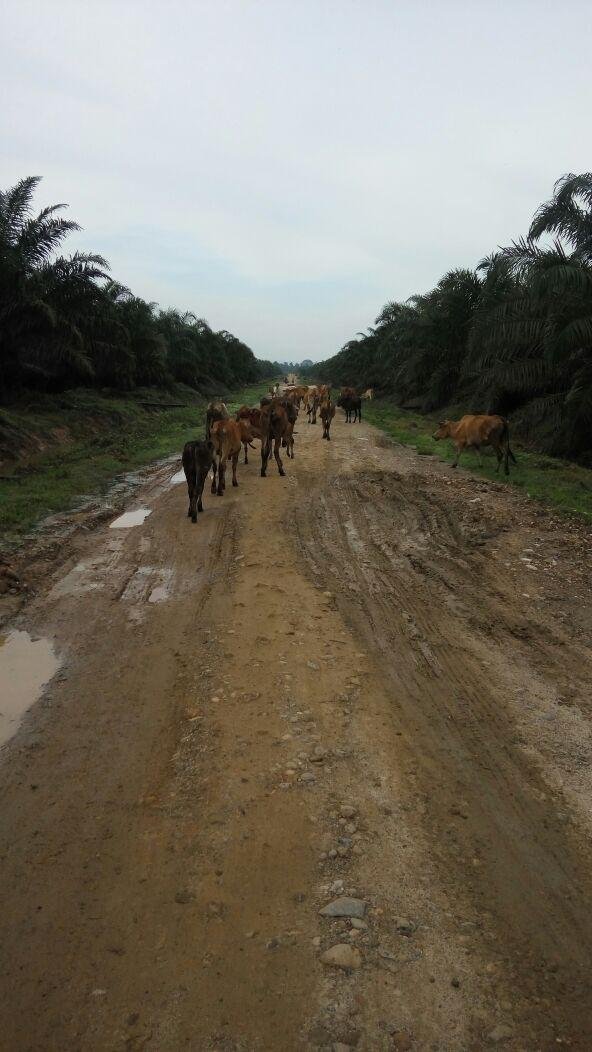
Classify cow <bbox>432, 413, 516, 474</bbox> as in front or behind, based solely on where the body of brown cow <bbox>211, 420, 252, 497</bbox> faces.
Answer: in front

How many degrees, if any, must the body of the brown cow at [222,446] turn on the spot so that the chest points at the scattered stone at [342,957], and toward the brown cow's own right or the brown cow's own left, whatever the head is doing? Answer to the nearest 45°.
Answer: approximately 135° to the brown cow's own right

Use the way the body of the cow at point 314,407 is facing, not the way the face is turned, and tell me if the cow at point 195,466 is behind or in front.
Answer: behind

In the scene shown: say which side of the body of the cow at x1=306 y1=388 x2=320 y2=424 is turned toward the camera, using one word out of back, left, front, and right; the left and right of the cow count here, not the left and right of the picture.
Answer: back

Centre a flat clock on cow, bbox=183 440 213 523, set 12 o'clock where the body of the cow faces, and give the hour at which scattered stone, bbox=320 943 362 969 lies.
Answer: The scattered stone is roughly at 6 o'clock from the cow.

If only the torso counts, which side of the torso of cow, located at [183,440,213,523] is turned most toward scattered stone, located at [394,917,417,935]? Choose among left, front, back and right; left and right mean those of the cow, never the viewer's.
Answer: back

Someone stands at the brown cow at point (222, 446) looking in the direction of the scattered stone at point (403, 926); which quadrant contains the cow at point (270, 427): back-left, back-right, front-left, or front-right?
back-left

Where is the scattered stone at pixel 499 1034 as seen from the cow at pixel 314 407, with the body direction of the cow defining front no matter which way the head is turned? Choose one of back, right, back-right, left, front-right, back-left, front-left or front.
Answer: back

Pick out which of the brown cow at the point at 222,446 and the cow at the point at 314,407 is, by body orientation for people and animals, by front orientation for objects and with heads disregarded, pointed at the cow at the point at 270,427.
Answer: the brown cow

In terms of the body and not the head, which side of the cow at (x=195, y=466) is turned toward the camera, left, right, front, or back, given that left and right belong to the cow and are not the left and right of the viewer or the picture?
back

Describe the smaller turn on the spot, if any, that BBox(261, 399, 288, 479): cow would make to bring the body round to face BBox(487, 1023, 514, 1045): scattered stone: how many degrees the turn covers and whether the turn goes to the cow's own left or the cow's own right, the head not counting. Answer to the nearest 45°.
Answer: approximately 180°

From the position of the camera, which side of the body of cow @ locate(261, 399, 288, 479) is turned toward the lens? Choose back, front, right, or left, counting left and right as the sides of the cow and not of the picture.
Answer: back
